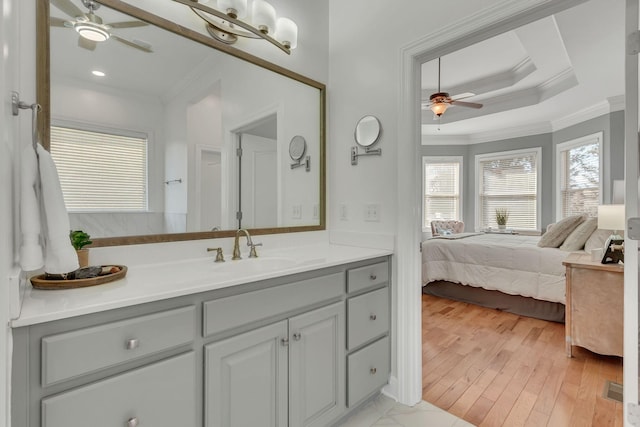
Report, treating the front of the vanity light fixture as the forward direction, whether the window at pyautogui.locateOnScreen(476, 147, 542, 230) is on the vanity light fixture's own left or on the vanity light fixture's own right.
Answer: on the vanity light fixture's own left

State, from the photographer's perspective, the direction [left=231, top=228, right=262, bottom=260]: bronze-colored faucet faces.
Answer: facing the viewer and to the right of the viewer

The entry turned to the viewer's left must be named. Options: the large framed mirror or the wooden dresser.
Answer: the wooden dresser

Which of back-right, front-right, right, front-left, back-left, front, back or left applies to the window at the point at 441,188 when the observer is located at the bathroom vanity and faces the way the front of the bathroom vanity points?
left

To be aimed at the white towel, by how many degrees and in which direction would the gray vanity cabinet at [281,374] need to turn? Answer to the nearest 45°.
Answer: approximately 90° to its right

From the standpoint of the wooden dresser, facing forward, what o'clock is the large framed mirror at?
The large framed mirror is roughly at 10 o'clock from the wooden dresser.

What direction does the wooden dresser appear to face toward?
to the viewer's left

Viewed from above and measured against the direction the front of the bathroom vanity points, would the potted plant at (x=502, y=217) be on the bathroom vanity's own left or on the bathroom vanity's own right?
on the bathroom vanity's own left

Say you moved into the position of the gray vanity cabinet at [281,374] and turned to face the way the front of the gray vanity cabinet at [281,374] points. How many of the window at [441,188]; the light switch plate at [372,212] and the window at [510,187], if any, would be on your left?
3

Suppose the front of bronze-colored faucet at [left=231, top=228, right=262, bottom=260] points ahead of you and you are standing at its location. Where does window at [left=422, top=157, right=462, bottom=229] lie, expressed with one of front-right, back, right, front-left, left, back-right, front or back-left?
left

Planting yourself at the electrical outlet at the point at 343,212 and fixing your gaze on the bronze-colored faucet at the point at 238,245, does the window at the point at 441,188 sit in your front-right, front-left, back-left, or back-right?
back-right
